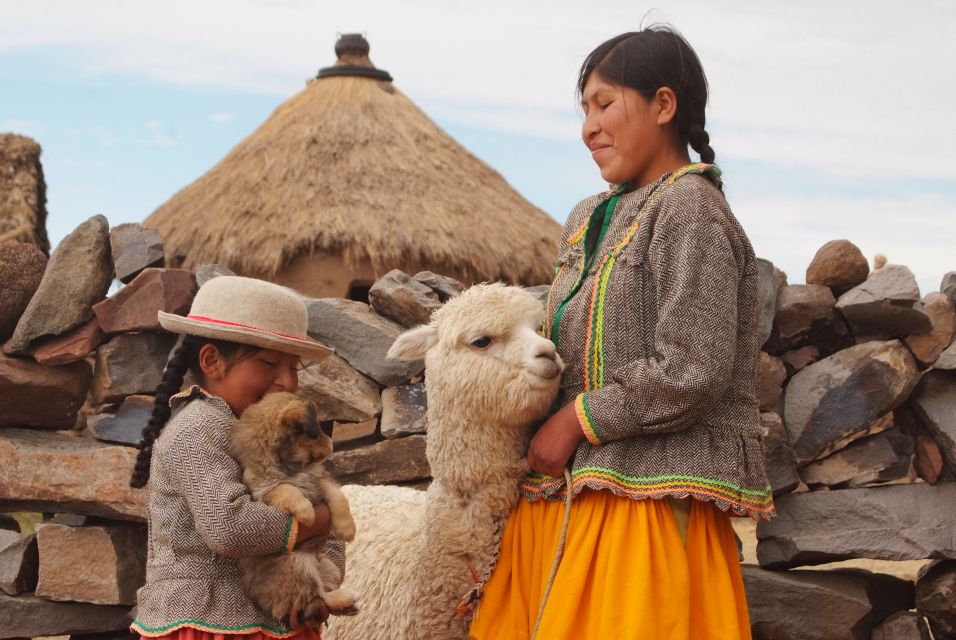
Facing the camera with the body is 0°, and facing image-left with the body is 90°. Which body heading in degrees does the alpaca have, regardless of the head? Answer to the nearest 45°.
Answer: approximately 315°

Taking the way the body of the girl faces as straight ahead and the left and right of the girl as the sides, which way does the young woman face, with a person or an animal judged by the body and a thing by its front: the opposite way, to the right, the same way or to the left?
the opposite way

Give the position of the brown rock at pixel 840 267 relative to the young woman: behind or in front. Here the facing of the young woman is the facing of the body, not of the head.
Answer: behind

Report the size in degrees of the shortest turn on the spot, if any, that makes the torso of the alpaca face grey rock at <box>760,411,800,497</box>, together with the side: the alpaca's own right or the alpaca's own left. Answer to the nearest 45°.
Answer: approximately 90° to the alpaca's own left

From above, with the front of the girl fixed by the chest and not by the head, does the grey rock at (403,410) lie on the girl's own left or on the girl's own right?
on the girl's own left

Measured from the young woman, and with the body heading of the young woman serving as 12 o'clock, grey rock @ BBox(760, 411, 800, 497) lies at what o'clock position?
The grey rock is roughly at 5 o'clock from the young woman.

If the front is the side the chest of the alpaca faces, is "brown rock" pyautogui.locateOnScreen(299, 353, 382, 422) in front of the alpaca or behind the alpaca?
behind

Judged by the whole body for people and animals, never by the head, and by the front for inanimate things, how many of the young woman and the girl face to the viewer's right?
1
